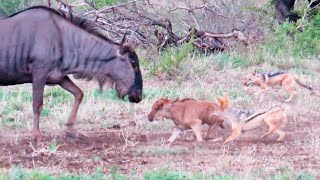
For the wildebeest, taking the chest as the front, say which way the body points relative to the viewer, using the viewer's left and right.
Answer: facing to the right of the viewer

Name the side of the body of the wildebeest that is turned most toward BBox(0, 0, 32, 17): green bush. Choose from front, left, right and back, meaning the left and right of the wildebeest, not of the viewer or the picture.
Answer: left
